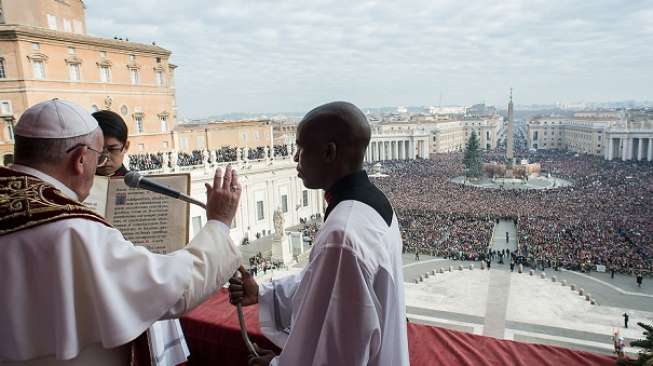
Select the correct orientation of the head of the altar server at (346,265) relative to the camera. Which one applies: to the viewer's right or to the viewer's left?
to the viewer's left

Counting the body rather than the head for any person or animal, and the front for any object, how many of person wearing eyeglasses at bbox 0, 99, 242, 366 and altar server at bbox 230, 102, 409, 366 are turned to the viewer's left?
1

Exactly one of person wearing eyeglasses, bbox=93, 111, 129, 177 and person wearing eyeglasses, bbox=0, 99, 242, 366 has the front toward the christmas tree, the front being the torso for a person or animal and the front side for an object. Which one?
person wearing eyeglasses, bbox=0, 99, 242, 366

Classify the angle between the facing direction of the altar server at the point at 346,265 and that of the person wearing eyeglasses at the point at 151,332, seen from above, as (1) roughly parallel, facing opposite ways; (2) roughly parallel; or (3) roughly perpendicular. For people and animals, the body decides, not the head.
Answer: roughly perpendicular

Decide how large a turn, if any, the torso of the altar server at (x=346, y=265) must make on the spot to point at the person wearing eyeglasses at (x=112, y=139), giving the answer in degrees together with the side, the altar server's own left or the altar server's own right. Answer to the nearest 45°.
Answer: approximately 45° to the altar server's own right

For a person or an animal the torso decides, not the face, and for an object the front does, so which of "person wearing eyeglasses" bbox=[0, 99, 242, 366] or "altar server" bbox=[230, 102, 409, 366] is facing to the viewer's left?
the altar server

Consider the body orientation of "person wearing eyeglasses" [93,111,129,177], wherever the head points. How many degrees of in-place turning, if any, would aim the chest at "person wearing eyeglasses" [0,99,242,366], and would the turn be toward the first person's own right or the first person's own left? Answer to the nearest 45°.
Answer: approximately 45° to the first person's own left

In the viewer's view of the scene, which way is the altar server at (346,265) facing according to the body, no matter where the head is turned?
to the viewer's left

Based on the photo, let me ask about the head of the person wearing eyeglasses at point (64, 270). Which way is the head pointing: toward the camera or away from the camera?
away from the camera

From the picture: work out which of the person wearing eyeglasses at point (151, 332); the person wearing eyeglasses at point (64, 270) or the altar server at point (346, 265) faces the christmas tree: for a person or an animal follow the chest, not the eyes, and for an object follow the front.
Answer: the person wearing eyeglasses at point (64, 270)

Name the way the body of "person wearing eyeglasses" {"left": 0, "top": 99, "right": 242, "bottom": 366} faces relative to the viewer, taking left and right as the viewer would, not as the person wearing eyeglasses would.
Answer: facing away from the viewer and to the right of the viewer

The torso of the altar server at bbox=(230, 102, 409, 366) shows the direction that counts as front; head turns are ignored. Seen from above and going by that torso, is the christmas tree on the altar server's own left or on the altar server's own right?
on the altar server's own right

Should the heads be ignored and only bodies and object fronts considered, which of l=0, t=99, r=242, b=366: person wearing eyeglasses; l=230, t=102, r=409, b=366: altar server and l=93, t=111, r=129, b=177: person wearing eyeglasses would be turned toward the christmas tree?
l=0, t=99, r=242, b=366: person wearing eyeglasses
